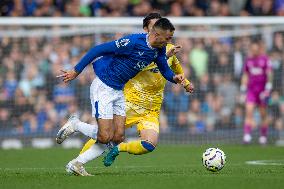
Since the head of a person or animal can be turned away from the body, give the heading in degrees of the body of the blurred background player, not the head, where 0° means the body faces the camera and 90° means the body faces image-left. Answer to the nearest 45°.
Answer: approximately 0°

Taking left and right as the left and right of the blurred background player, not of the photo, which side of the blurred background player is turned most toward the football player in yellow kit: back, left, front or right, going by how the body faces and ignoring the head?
front

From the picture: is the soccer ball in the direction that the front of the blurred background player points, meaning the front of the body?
yes
